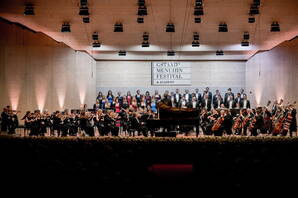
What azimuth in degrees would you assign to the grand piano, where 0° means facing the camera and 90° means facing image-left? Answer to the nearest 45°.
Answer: approximately 90°

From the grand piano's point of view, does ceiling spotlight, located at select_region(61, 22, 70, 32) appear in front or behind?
in front

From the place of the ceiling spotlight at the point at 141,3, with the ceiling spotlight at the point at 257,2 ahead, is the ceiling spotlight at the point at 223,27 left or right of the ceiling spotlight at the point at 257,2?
left

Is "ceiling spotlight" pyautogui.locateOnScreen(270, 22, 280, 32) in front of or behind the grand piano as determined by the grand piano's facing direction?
behind

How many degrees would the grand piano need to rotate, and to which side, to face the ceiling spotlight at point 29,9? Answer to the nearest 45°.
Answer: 0° — it already faces it
